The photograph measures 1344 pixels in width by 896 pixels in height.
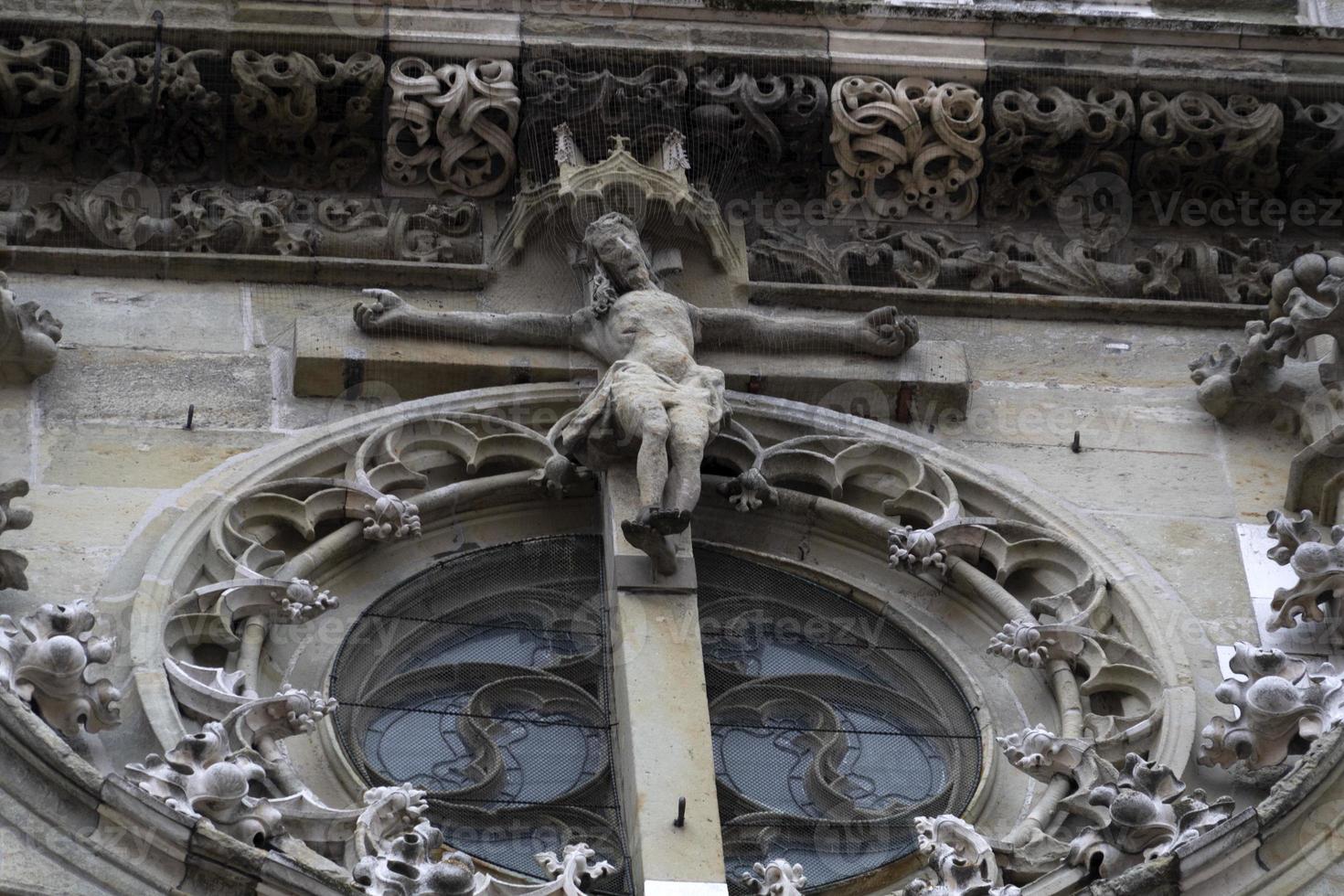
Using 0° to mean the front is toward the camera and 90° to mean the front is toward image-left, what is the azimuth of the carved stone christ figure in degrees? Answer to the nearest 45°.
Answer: approximately 0°
